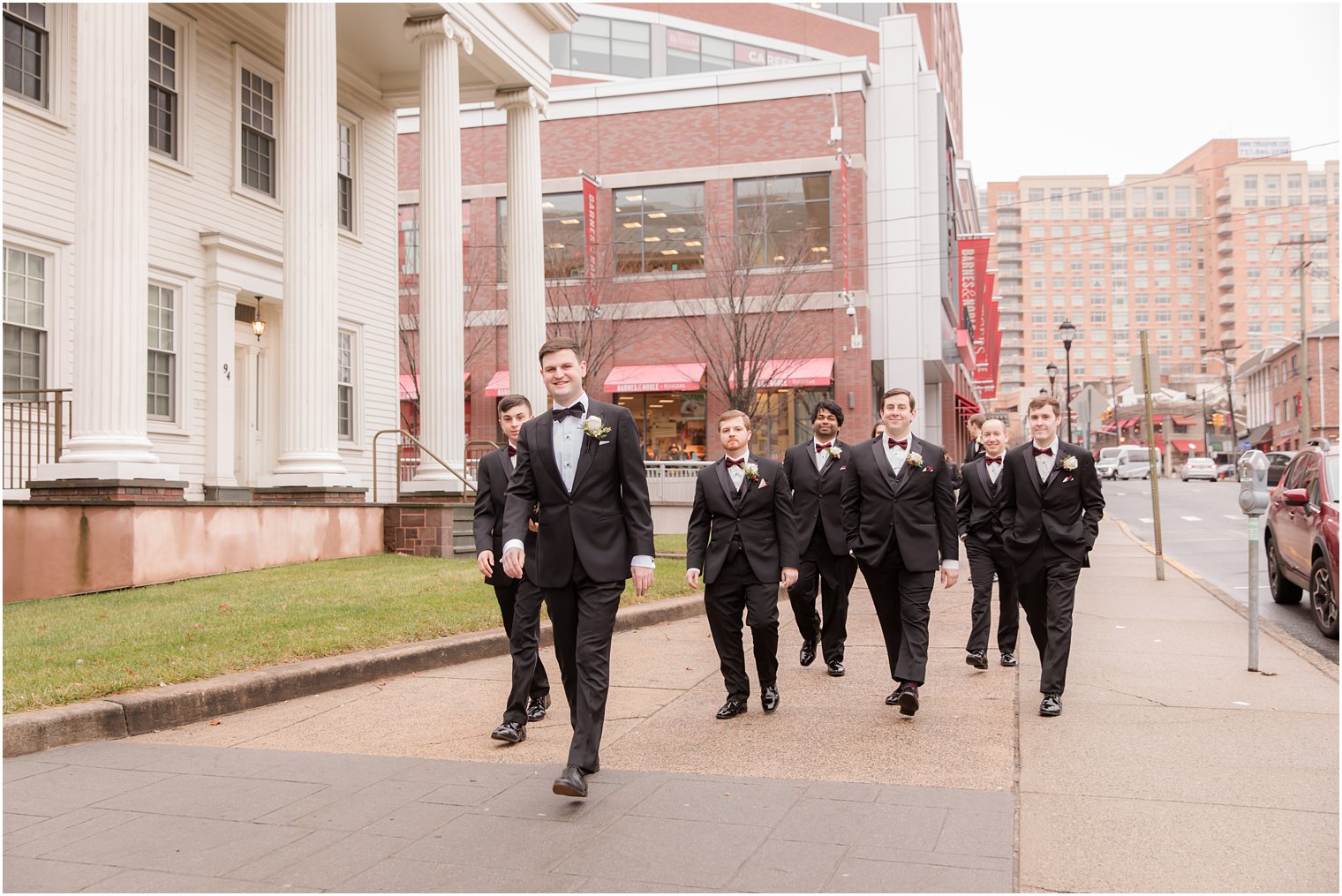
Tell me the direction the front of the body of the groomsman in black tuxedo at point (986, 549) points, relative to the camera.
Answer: toward the camera

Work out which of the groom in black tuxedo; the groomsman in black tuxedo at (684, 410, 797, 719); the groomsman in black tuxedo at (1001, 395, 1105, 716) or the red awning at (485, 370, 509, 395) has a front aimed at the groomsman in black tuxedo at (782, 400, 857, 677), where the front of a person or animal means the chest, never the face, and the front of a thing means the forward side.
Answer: the red awning

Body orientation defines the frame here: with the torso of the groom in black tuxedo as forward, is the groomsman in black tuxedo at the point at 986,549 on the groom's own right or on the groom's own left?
on the groom's own left

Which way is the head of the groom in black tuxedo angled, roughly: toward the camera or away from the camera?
toward the camera

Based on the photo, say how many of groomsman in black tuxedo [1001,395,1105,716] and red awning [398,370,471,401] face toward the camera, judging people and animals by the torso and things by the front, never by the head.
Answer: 2

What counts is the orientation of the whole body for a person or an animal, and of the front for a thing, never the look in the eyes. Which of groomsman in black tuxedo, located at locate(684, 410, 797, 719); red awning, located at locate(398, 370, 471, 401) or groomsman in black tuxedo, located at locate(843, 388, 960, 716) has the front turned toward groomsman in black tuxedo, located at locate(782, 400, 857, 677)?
the red awning

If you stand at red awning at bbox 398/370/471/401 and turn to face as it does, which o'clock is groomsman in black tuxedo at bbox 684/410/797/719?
The groomsman in black tuxedo is roughly at 12 o'clock from the red awning.

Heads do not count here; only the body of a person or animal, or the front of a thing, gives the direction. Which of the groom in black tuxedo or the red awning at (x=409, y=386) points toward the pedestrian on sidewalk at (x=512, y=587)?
the red awning

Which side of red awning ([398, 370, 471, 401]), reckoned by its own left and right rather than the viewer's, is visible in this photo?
front

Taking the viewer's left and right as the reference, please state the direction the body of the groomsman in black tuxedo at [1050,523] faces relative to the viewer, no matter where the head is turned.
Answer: facing the viewer

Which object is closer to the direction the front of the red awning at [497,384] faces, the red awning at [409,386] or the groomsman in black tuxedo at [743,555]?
the groomsman in black tuxedo

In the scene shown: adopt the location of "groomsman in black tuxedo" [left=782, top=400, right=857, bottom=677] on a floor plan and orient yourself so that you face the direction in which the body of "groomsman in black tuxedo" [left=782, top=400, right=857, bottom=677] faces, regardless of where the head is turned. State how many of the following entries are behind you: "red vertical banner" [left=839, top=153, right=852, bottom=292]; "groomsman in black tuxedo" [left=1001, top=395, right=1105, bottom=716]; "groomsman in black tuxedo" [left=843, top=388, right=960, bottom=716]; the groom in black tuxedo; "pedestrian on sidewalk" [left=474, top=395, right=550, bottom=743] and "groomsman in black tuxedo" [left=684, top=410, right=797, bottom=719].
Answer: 1

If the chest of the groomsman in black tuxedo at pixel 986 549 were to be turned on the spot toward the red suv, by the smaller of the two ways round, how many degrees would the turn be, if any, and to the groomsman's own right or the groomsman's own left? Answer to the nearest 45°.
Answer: approximately 135° to the groomsman's own left

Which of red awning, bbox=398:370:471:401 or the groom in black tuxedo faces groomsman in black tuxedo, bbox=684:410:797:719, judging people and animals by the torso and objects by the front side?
the red awning

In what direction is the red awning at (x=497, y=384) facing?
toward the camera
